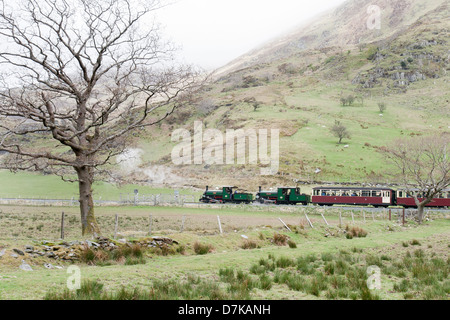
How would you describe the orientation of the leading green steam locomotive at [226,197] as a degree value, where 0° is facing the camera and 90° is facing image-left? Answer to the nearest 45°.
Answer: approximately 90°

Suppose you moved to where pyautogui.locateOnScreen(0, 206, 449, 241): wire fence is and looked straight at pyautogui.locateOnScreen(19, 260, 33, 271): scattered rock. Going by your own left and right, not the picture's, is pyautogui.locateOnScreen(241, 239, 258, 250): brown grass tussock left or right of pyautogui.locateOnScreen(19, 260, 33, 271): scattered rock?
left

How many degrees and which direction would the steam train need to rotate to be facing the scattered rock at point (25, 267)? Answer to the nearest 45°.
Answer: approximately 90° to its left

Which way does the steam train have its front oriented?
to the viewer's left

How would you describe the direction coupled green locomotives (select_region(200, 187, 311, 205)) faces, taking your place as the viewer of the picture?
facing to the left of the viewer

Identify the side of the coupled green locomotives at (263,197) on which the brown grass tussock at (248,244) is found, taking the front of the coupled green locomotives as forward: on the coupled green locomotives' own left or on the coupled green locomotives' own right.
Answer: on the coupled green locomotives' own left

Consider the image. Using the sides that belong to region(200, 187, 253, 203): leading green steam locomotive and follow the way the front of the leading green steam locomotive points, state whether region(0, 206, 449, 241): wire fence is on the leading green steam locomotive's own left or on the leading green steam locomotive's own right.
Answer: on the leading green steam locomotive's own left

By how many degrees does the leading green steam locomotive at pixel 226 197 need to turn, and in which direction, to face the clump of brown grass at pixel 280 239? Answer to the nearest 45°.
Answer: approximately 90° to its left

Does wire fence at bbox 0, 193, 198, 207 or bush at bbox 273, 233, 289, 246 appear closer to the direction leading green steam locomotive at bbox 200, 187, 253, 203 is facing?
the wire fence

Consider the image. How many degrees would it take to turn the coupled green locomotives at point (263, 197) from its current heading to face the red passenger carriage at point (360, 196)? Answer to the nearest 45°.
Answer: approximately 180°

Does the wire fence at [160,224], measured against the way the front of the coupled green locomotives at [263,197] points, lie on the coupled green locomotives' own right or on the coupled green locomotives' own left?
on the coupled green locomotives' own left
